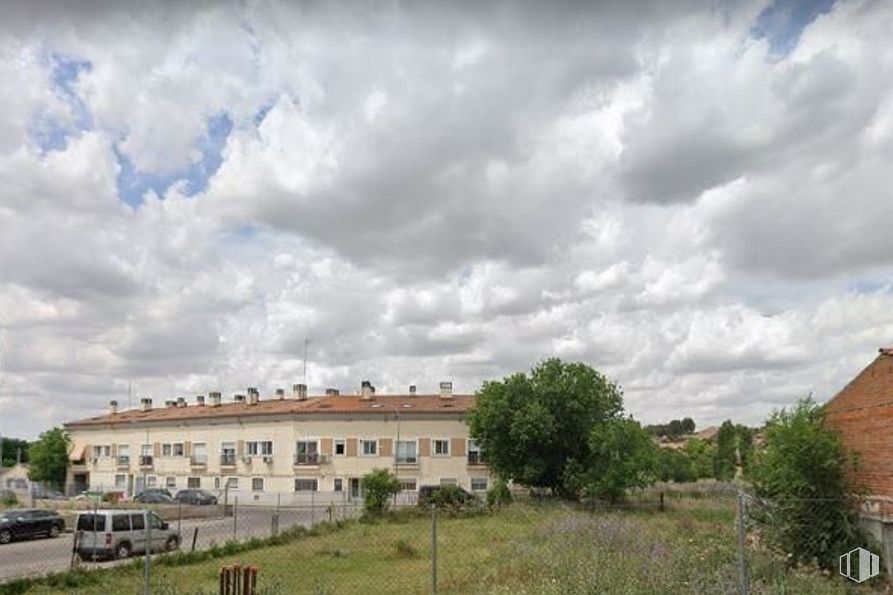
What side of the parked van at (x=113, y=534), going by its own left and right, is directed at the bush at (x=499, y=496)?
front

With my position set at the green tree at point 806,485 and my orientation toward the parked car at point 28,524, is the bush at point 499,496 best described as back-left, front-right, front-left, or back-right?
front-right

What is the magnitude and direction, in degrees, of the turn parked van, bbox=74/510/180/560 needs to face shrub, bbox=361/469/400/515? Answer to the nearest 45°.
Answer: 0° — it already faces it

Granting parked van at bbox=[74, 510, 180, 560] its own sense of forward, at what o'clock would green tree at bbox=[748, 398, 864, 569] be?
The green tree is roughly at 3 o'clock from the parked van.

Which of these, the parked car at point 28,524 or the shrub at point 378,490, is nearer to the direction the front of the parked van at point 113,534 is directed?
the shrub

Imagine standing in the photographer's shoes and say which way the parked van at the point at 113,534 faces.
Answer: facing away from the viewer and to the right of the viewer
